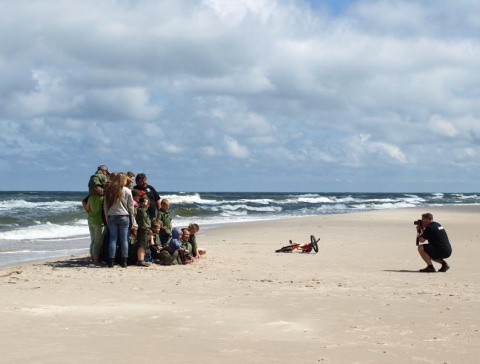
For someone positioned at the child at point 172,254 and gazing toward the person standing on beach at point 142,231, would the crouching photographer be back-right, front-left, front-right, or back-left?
back-left

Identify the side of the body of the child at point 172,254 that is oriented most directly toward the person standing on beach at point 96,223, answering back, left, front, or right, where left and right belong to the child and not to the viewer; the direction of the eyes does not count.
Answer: back

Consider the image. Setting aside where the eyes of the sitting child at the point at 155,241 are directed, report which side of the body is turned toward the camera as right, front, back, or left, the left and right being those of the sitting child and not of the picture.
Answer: right

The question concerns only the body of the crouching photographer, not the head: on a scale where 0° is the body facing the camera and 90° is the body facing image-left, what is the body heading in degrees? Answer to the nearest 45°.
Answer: approximately 90°

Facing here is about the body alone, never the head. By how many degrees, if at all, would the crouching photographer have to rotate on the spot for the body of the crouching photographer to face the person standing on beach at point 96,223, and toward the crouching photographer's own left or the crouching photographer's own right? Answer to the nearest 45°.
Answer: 0° — they already face them

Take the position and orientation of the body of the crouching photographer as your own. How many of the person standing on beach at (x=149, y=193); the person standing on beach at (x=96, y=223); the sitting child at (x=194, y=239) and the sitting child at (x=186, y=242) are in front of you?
4

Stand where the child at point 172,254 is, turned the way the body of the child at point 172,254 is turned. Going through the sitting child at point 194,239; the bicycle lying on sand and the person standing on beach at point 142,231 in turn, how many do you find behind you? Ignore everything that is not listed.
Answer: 1

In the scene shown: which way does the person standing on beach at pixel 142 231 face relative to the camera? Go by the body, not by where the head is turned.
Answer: to the viewer's right

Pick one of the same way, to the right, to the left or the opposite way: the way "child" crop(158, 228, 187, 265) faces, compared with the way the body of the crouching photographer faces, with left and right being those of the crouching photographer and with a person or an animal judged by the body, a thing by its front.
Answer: the opposite way
